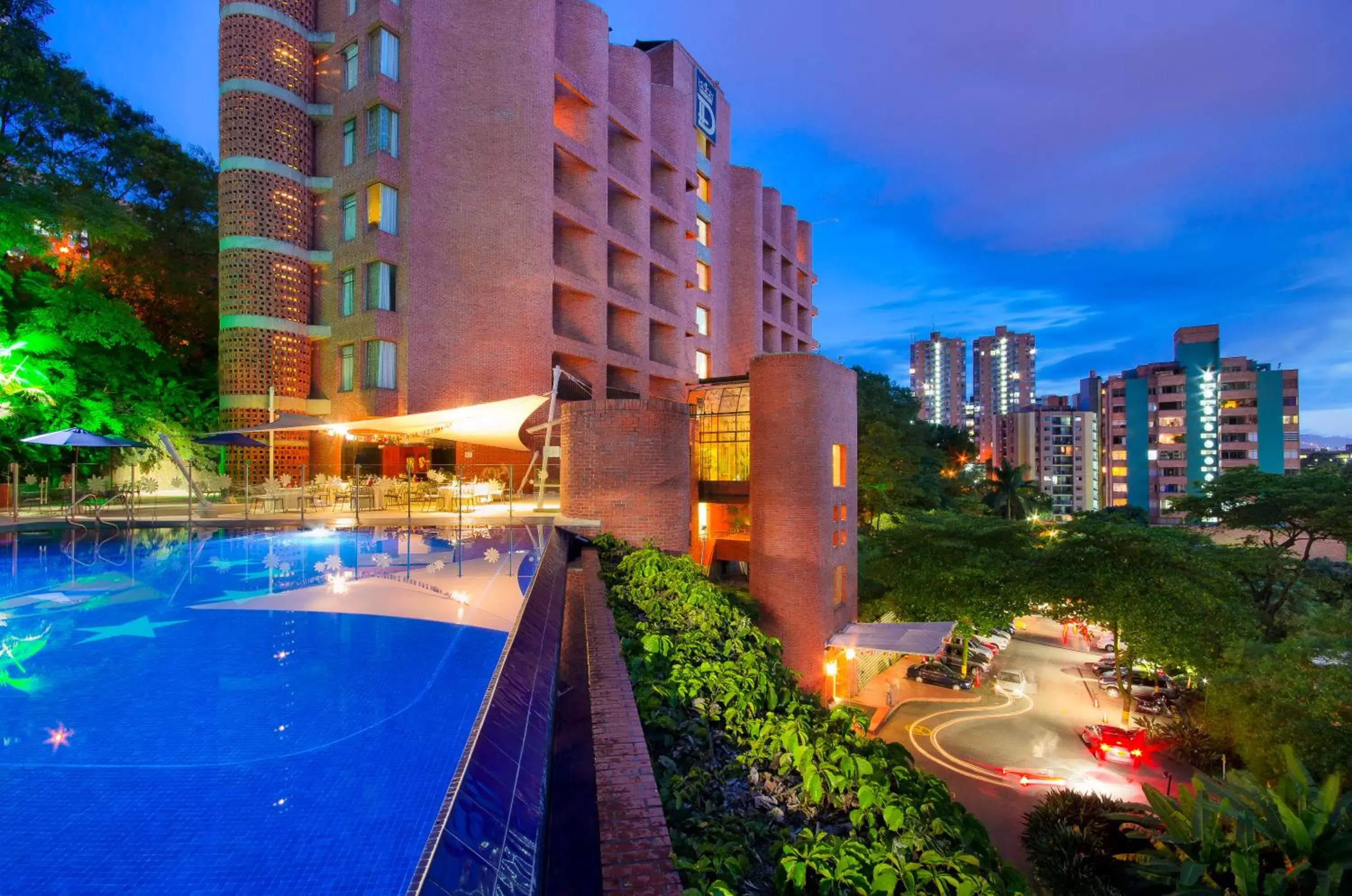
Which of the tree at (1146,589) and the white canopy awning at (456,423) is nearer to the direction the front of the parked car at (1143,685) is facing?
the white canopy awning

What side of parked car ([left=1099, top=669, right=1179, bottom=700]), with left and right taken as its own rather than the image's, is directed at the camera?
left

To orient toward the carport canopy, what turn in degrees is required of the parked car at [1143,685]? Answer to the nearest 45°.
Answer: approximately 45° to its left

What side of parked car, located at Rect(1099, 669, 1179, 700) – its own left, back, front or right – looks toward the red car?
left
